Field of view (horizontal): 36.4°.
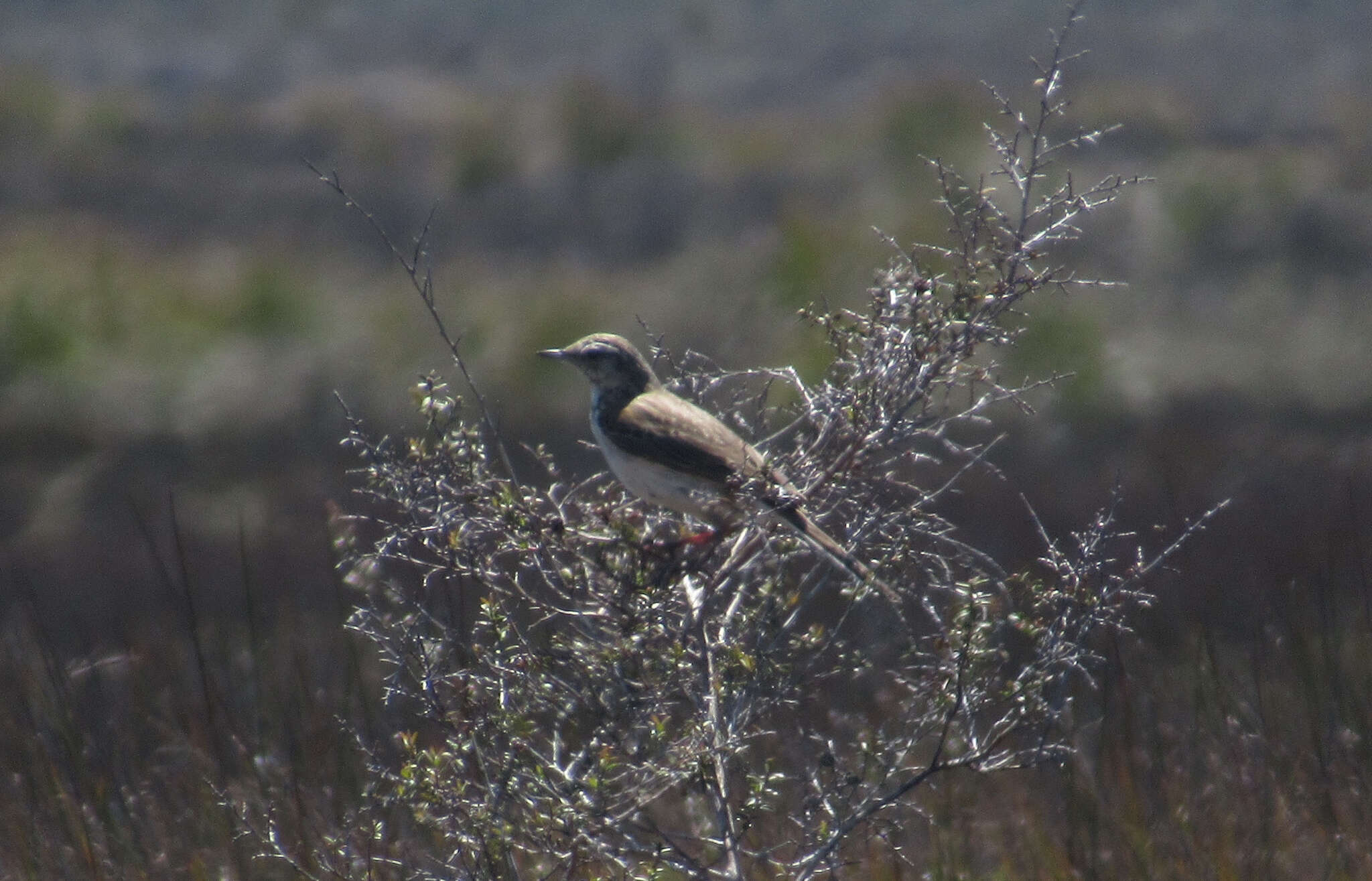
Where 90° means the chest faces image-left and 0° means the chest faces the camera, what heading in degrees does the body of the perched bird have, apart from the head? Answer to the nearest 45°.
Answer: approximately 90°
